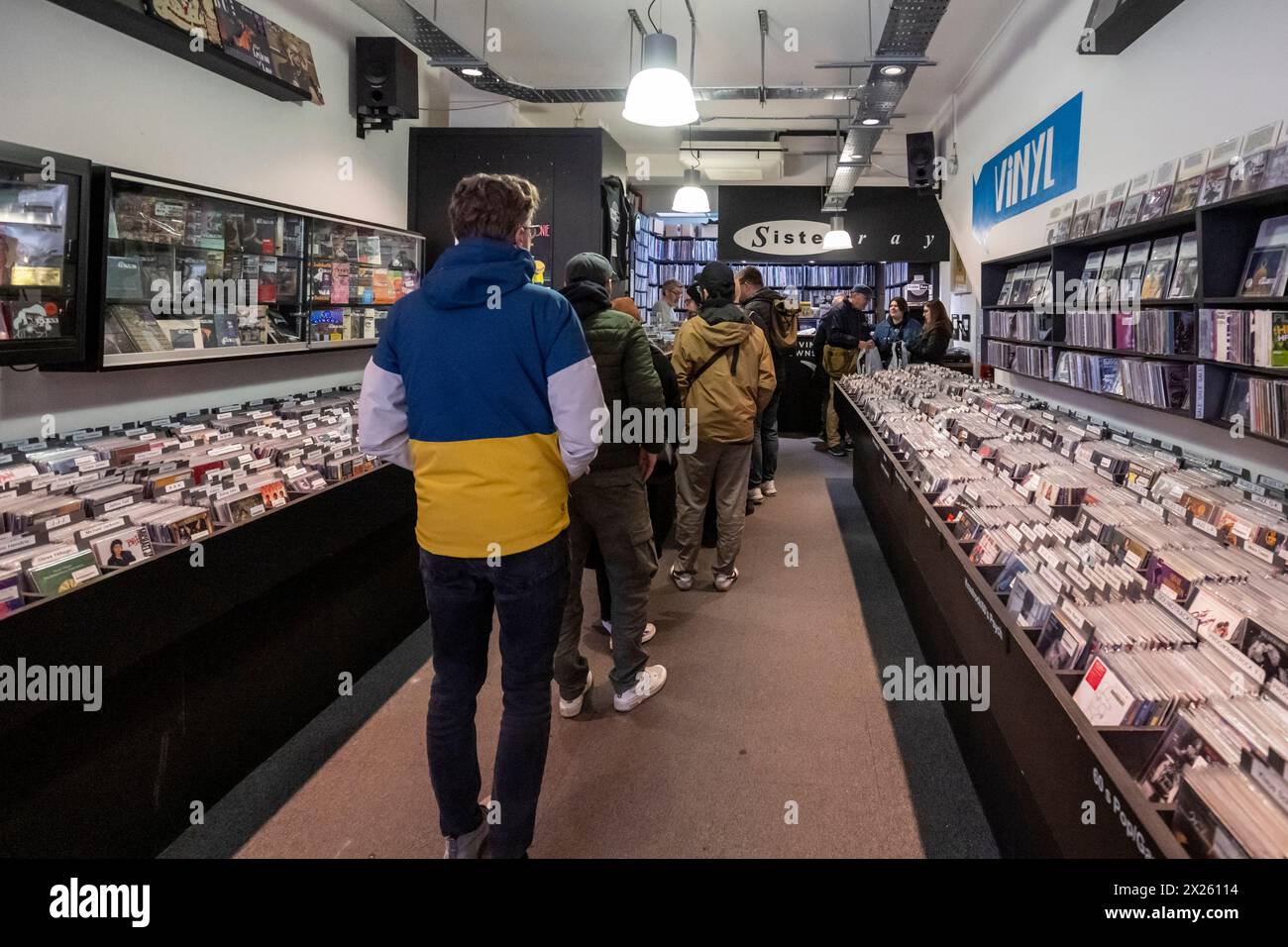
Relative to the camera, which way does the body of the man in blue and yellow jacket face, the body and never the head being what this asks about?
away from the camera

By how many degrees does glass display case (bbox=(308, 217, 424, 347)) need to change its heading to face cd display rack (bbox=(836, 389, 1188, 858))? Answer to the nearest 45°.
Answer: approximately 45° to its right

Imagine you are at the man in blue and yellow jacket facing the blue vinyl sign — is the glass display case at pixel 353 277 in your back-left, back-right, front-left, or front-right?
front-left

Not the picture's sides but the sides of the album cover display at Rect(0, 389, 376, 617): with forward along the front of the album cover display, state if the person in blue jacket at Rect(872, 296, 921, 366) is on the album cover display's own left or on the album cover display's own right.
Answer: on the album cover display's own left

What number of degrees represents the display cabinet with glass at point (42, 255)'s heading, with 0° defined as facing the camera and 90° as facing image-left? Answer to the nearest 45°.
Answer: approximately 315°

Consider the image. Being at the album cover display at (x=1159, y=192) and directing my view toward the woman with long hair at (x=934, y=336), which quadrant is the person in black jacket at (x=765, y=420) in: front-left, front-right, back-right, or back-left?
front-left

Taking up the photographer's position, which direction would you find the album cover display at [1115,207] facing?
facing the viewer and to the left of the viewer

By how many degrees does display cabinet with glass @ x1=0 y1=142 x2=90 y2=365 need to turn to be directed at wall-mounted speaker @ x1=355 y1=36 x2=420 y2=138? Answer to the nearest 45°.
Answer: approximately 90° to its left

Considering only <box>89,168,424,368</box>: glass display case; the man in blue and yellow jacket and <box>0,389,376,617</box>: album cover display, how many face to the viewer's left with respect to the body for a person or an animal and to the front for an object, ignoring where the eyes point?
0

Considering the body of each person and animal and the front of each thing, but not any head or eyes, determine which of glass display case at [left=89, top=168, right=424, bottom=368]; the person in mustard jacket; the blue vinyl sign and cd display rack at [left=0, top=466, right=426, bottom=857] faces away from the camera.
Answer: the person in mustard jacket

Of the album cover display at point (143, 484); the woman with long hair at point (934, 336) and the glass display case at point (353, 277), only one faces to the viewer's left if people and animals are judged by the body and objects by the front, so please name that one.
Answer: the woman with long hair

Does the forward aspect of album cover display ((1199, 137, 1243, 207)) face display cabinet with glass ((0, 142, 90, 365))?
yes
